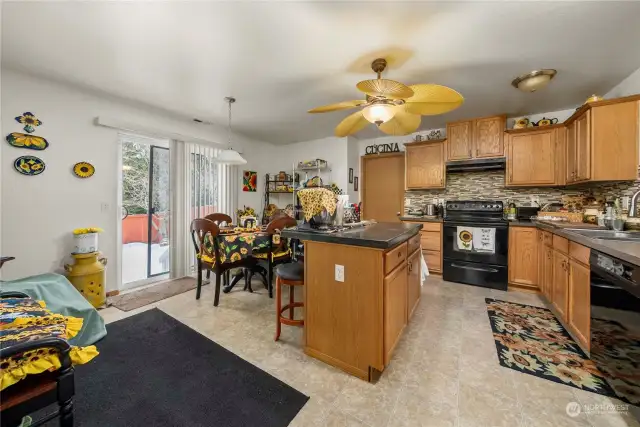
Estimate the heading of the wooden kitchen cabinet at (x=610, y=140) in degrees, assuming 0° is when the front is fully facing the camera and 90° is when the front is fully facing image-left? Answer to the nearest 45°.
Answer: approximately 90°

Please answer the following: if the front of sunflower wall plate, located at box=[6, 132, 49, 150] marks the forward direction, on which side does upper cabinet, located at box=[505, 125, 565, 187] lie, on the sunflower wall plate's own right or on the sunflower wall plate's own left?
on the sunflower wall plate's own left

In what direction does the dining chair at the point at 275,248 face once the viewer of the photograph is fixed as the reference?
facing away from the viewer and to the left of the viewer

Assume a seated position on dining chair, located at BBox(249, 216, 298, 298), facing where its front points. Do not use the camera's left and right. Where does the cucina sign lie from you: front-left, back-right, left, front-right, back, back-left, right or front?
right

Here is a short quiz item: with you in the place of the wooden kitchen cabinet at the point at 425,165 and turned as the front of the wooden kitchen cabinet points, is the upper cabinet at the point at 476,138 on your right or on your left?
on your left

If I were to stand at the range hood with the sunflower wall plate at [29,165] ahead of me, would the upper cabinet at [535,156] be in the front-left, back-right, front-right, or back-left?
back-left

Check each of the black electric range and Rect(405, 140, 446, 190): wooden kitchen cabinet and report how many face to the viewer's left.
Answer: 0

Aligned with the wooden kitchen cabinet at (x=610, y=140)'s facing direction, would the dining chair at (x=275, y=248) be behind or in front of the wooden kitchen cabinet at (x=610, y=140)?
in front
